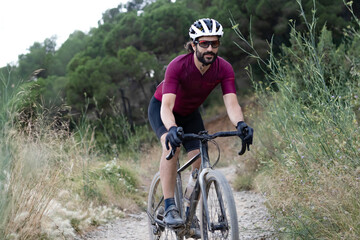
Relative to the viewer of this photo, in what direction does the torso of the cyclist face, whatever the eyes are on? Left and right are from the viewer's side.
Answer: facing the viewer and to the right of the viewer

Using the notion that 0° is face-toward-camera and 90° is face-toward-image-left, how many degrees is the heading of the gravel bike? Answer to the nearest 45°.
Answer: approximately 315°
